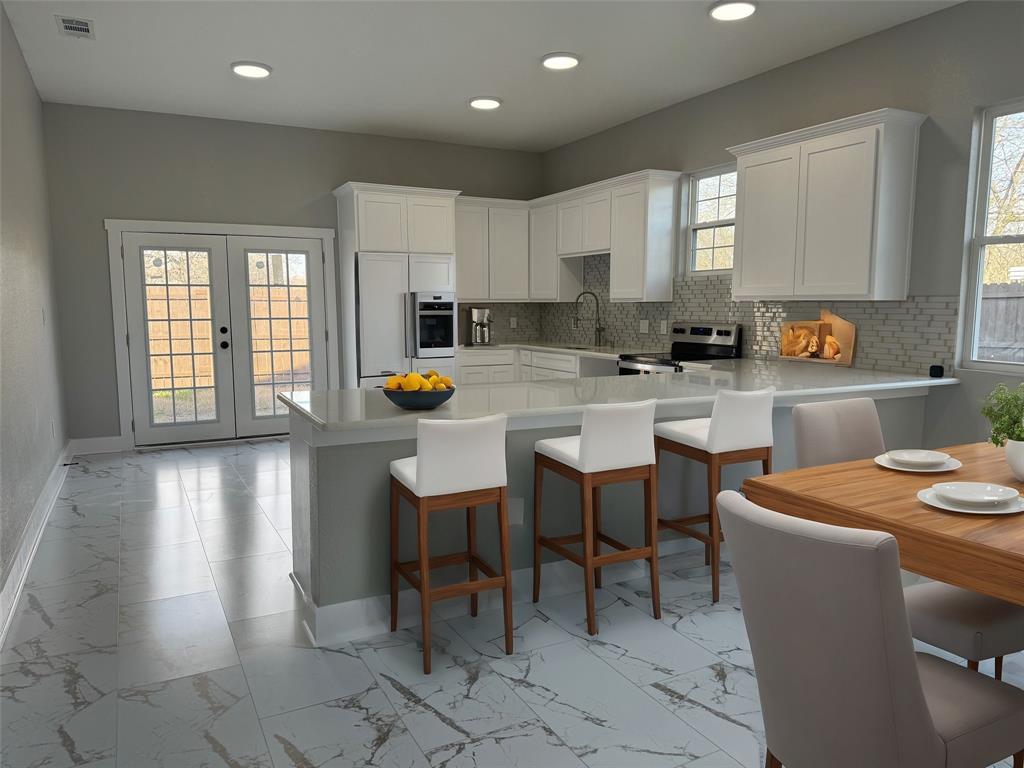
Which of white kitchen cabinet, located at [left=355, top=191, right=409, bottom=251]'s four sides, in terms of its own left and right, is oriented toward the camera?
front

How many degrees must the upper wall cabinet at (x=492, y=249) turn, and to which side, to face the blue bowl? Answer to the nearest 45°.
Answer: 0° — it already faces it

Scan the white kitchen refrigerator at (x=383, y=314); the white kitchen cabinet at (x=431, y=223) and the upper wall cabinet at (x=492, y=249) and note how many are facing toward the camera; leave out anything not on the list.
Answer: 3

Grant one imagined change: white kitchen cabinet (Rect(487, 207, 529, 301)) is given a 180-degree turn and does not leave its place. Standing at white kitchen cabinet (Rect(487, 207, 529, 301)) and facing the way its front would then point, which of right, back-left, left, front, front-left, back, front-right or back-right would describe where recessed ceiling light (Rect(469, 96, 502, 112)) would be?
back

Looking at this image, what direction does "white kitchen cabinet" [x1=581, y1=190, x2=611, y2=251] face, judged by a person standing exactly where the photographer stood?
facing the viewer and to the left of the viewer

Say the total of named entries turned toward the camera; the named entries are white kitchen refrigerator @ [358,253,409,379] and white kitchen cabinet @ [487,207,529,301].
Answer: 2

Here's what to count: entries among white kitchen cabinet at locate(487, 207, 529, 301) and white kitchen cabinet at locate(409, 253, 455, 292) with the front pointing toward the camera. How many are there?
2

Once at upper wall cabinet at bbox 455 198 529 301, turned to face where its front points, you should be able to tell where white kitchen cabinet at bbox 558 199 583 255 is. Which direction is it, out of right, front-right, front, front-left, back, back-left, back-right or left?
front-left

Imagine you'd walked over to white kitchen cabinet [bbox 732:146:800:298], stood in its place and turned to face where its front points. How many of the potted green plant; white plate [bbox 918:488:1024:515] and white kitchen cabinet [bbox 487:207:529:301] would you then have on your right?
1

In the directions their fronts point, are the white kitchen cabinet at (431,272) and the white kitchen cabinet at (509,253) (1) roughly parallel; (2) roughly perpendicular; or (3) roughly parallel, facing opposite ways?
roughly parallel

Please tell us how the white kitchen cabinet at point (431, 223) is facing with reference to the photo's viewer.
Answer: facing the viewer

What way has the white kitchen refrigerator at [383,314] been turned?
toward the camera

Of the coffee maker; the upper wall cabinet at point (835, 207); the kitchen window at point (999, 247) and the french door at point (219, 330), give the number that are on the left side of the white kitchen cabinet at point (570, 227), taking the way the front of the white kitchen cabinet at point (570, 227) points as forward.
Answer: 2

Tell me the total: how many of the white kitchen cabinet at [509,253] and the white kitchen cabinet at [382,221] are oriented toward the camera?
2

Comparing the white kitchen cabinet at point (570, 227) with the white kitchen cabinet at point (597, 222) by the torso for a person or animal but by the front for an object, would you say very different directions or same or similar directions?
same or similar directions

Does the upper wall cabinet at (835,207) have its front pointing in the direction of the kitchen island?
yes

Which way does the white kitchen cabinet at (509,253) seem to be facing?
toward the camera
